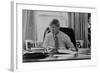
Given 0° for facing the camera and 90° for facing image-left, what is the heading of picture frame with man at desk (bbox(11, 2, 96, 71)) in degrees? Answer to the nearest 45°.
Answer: approximately 315°
